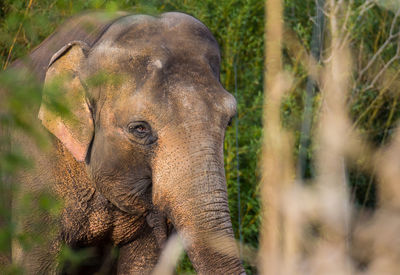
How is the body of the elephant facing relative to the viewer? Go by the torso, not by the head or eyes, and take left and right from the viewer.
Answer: facing the viewer and to the right of the viewer

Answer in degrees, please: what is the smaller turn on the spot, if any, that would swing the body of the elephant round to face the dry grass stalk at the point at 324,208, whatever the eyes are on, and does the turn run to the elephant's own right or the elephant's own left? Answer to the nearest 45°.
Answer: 0° — it already faces it
